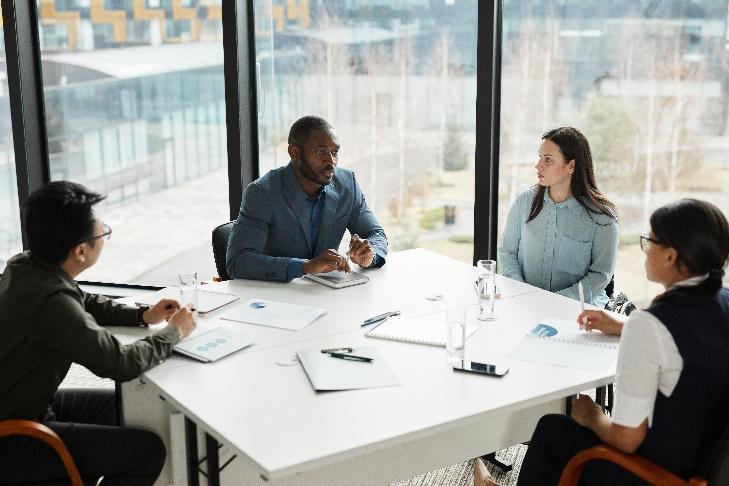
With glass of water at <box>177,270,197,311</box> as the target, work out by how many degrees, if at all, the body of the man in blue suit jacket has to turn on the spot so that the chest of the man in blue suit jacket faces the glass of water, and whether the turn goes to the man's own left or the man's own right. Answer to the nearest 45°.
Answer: approximately 90° to the man's own right

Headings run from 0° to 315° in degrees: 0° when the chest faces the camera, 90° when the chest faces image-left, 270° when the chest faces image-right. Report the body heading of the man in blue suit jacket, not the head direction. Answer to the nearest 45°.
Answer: approximately 315°

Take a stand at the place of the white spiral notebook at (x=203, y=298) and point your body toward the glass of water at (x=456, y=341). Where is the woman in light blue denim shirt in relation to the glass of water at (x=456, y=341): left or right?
left

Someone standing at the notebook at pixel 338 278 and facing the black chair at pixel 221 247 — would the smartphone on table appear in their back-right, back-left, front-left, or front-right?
back-left

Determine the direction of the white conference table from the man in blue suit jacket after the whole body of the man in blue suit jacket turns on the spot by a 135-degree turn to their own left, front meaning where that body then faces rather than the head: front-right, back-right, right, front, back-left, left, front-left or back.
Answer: back

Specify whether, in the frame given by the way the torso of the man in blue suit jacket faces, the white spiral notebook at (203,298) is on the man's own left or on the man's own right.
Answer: on the man's own right

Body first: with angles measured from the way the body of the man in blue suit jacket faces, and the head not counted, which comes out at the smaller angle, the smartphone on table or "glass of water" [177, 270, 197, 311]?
the smartphone on table

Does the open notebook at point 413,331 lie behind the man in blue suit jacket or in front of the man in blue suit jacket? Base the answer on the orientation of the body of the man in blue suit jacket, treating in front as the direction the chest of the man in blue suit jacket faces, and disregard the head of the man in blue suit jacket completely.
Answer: in front

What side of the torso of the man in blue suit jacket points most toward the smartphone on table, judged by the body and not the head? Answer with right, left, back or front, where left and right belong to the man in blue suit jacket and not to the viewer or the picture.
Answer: front

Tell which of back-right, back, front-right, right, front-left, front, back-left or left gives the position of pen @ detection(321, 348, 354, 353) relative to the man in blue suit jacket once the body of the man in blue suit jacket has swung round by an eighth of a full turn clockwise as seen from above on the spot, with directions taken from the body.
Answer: front

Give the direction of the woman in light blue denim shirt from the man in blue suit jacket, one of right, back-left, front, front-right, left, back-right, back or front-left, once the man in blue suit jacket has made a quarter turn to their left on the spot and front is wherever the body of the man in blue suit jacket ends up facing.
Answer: front-right

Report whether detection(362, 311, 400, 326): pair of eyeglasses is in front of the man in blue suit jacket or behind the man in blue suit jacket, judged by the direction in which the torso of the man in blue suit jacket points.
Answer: in front
